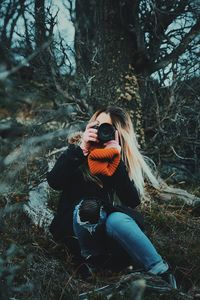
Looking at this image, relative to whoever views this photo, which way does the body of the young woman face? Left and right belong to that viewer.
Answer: facing the viewer

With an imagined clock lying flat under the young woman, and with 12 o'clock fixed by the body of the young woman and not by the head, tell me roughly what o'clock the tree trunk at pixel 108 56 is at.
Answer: The tree trunk is roughly at 6 o'clock from the young woman.

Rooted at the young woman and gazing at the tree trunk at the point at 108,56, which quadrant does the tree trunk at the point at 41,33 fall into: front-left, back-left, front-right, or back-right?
front-left

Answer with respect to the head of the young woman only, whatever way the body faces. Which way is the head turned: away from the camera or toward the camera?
toward the camera

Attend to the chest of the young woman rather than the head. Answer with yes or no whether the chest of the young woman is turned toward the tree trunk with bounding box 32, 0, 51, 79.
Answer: no
